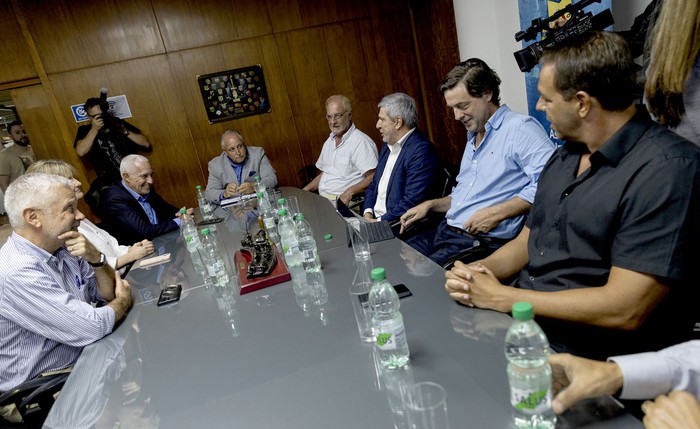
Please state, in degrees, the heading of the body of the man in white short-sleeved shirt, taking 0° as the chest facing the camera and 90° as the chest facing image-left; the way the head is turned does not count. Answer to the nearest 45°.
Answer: approximately 45°

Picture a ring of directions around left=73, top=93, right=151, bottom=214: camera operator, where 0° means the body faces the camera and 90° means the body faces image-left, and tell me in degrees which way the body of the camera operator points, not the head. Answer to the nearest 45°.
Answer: approximately 0°

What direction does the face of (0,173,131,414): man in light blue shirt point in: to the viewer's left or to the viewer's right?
to the viewer's right

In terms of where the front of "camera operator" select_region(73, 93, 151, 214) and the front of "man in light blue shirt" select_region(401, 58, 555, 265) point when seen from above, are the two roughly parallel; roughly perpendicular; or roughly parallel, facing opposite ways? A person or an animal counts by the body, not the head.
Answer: roughly perpendicular

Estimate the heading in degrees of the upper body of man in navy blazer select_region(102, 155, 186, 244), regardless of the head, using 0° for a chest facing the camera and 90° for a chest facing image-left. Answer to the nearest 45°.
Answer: approximately 315°

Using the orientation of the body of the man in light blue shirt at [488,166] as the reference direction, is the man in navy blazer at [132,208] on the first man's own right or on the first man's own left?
on the first man's own right

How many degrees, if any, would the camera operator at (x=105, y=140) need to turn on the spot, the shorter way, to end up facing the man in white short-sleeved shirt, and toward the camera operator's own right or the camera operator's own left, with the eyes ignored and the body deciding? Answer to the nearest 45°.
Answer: approximately 45° to the camera operator's own left

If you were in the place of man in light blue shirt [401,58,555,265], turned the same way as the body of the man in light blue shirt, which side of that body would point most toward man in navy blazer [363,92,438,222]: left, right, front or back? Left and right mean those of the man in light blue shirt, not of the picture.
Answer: right
